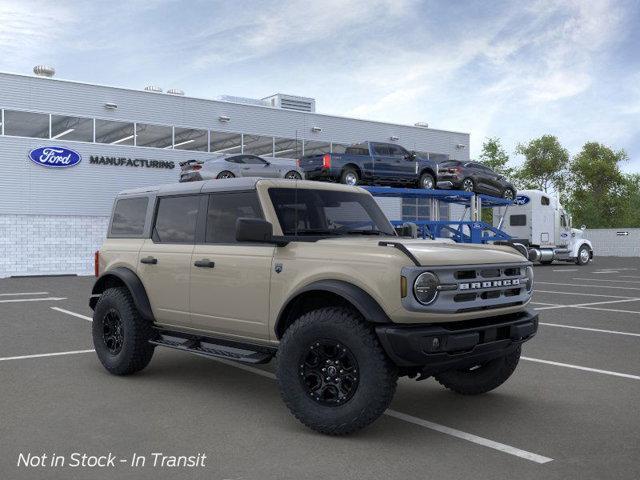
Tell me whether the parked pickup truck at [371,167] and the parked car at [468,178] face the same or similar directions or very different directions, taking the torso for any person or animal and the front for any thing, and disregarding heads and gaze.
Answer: same or similar directions

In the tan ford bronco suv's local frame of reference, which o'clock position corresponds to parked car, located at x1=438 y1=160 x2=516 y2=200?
The parked car is roughly at 8 o'clock from the tan ford bronco suv.

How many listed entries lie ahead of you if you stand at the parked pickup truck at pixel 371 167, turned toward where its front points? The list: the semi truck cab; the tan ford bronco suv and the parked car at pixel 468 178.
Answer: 2

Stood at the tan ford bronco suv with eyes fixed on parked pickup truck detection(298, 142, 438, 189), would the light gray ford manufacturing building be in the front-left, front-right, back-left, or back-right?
front-left

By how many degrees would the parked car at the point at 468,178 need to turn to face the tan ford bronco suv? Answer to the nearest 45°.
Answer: approximately 135° to its right

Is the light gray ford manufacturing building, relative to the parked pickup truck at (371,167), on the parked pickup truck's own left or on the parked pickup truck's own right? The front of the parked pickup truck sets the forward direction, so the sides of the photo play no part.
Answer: on the parked pickup truck's own left

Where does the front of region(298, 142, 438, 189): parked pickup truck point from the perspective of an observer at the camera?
facing away from the viewer and to the right of the viewer

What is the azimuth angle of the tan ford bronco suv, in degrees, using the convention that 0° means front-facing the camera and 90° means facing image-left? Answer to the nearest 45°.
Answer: approximately 315°

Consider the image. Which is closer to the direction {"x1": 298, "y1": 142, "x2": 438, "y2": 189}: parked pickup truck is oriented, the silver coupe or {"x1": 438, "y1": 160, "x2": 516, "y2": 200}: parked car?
the parked car

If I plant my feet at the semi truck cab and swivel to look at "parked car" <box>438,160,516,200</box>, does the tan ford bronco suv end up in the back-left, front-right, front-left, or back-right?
front-left

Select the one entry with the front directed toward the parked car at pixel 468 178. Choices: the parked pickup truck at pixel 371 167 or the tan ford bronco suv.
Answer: the parked pickup truck at pixel 371 167

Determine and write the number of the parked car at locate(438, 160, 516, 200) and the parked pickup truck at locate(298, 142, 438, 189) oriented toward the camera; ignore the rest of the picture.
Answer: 0

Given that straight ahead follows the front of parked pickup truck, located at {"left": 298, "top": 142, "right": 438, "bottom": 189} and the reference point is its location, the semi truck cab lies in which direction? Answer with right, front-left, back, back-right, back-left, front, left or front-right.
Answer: front

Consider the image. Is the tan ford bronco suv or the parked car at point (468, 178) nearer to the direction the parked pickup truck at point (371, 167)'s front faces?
the parked car

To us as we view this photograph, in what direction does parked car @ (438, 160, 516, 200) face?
facing away from the viewer and to the right of the viewer

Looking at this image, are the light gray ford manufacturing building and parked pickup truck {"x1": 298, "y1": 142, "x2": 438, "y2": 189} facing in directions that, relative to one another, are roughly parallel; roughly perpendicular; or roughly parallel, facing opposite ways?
roughly perpendicular

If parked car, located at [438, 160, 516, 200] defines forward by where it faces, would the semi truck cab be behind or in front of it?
in front
